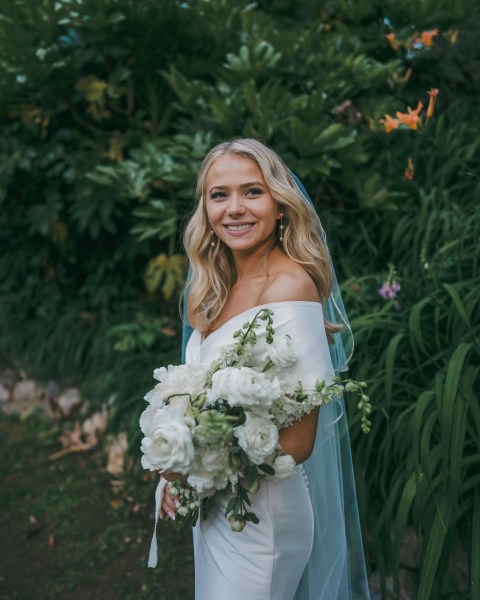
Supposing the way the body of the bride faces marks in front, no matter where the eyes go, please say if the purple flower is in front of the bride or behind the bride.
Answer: behind

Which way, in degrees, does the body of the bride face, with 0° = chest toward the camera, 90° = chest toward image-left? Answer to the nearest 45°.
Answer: approximately 45°
